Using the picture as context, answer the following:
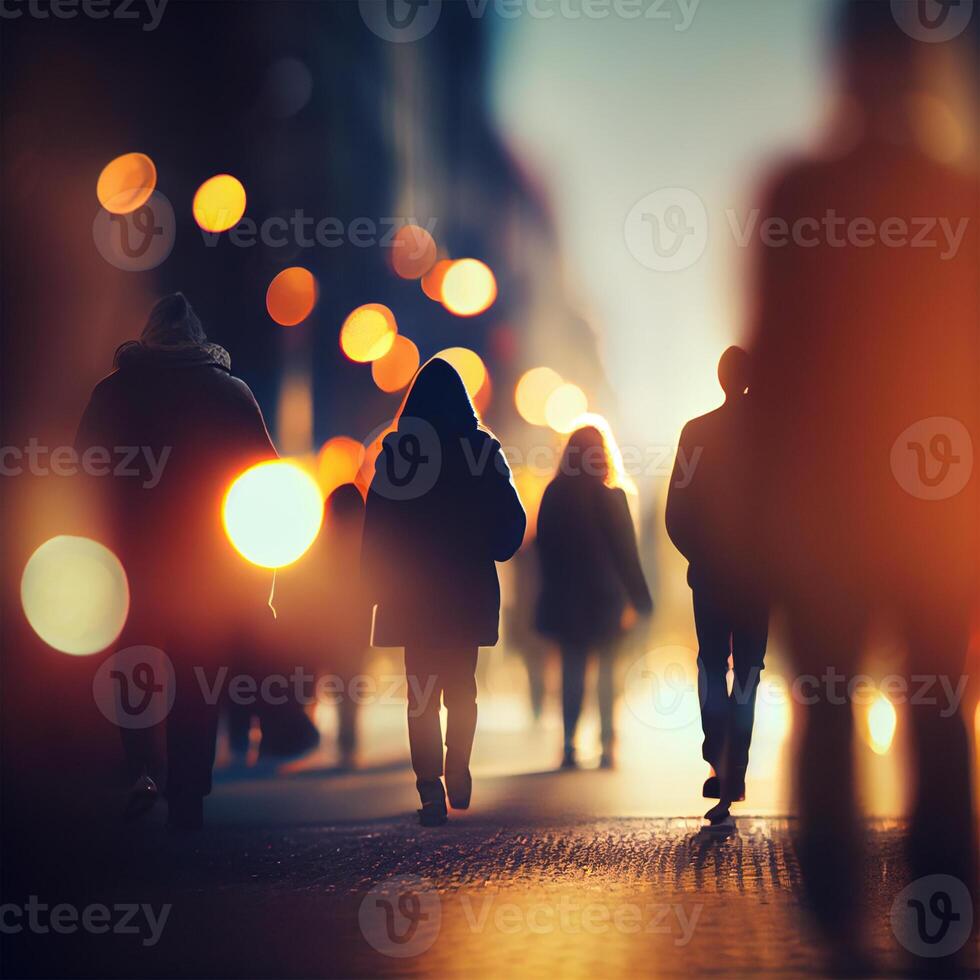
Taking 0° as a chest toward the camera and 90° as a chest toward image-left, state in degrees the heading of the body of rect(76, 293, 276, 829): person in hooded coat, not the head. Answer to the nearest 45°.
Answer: approximately 180°

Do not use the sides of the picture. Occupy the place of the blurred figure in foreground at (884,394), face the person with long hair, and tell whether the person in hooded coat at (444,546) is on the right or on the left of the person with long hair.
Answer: left

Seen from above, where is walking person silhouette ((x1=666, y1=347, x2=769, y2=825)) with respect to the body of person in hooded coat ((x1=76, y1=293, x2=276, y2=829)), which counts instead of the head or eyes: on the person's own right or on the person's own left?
on the person's own right

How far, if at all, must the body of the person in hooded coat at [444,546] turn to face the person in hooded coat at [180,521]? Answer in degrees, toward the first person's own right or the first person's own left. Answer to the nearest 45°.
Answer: approximately 90° to the first person's own left

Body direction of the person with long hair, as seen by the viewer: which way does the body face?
away from the camera

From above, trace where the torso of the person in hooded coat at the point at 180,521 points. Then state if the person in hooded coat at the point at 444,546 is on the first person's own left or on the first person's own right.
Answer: on the first person's own right

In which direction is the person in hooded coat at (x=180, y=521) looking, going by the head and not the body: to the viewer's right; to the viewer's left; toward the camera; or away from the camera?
away from the camera

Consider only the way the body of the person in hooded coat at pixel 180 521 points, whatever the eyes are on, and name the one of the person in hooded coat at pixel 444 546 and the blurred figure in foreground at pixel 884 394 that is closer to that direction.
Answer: the person in hooded coat

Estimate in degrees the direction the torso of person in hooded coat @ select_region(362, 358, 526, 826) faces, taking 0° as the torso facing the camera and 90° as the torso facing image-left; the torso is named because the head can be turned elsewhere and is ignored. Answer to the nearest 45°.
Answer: approximately 180°

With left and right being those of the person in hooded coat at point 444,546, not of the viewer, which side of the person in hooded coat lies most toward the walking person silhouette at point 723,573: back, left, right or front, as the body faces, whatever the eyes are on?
right

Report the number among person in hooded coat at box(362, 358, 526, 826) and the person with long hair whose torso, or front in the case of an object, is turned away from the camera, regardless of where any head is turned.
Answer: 2

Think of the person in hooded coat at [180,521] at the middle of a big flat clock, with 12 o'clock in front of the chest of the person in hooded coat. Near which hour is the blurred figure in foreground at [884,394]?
The blurred figure in foreground is roughly at 4 o'clock from the person in hooded coat.

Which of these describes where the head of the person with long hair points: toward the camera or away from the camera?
away from the camera
